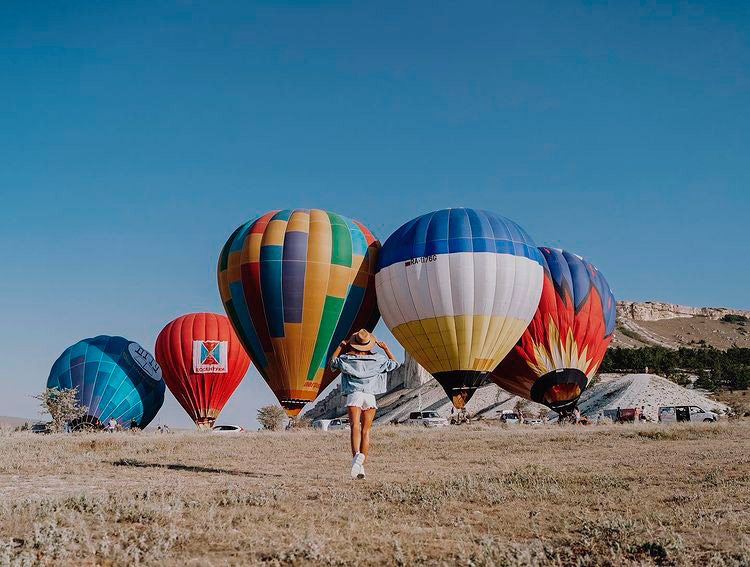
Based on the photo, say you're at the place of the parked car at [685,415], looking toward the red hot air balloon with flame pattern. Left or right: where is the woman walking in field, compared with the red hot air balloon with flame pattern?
left

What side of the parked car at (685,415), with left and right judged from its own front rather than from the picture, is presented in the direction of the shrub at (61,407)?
back

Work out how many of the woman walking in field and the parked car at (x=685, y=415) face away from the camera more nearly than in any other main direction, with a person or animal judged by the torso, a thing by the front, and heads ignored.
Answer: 1

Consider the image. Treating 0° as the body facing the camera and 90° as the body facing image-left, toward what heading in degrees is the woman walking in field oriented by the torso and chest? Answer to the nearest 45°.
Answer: approximately 180°

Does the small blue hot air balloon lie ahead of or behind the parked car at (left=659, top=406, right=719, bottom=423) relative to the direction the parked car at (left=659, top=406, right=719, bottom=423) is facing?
behind

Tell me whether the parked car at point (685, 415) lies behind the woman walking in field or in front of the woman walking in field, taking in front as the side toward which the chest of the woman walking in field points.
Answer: in front

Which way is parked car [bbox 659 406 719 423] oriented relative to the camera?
to the viewer's right

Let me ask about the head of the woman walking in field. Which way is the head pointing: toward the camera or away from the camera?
away from the camera

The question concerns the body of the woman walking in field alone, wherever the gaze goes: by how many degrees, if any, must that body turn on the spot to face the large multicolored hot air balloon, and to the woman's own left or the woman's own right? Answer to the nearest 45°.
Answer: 0° — they already face it
